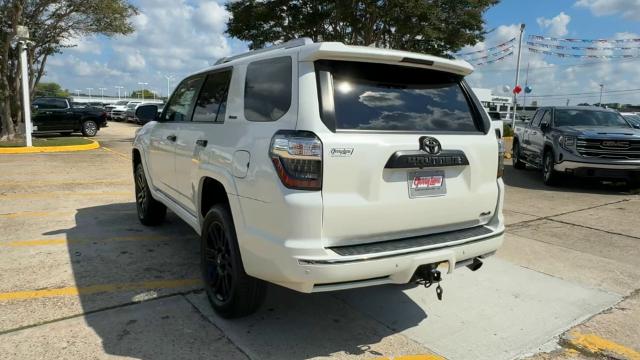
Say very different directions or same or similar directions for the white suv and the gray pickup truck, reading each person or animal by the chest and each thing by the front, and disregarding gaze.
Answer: very different directions

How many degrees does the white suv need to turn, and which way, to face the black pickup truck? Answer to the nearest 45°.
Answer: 0° — it already faces it

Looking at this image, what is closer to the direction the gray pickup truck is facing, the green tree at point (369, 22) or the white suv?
the white suv

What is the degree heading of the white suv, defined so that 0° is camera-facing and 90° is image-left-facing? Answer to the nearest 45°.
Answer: approximately 135°

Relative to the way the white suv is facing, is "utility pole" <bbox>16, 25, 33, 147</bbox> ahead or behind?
ahead

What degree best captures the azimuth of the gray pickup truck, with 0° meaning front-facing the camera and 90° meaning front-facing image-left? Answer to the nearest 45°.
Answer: approximately 315°

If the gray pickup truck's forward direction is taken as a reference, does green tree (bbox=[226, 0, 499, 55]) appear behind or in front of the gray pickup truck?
behind

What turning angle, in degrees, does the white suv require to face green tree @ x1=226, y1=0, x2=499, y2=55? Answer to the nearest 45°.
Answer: approximately 45° to its right
